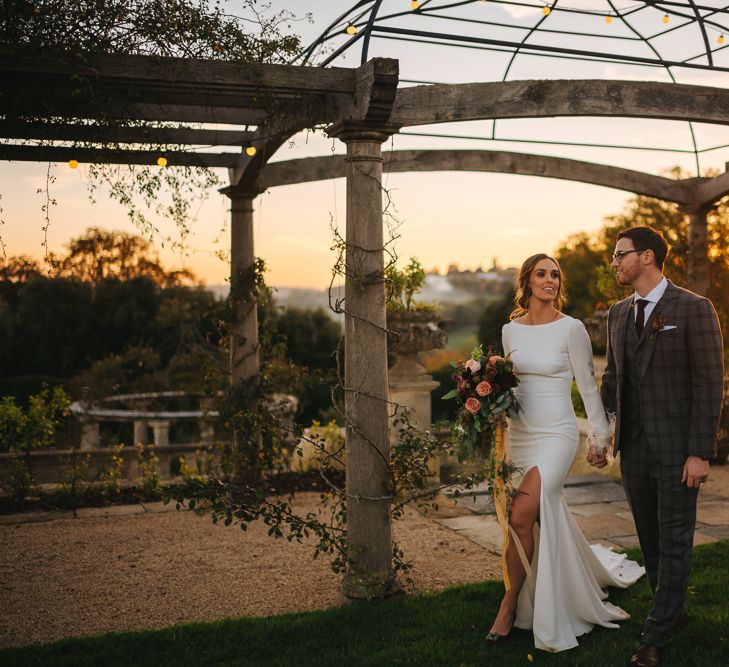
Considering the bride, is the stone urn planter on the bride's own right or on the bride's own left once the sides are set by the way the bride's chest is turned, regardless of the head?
on the bride's own right

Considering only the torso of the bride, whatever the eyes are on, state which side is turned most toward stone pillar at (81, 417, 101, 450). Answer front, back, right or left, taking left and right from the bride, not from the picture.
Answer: right

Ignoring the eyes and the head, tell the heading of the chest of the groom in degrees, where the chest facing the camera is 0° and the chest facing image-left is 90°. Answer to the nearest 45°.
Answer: approximately 45°

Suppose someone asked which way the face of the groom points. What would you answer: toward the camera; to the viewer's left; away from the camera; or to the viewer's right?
to the viewer's left

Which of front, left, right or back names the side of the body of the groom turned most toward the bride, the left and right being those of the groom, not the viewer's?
right

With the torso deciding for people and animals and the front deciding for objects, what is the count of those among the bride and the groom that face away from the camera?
0

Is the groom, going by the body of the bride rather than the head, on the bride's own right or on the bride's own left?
on the bride's own left

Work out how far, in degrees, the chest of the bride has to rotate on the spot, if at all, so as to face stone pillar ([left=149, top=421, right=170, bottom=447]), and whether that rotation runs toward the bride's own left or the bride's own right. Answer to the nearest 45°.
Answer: approximately 90° to the bride's own right

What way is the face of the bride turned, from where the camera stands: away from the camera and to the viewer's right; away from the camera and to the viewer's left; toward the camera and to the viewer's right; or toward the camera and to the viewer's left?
toward the camera and to the viewer's right

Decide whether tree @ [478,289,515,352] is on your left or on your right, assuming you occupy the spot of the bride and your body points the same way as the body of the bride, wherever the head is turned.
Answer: on your right
